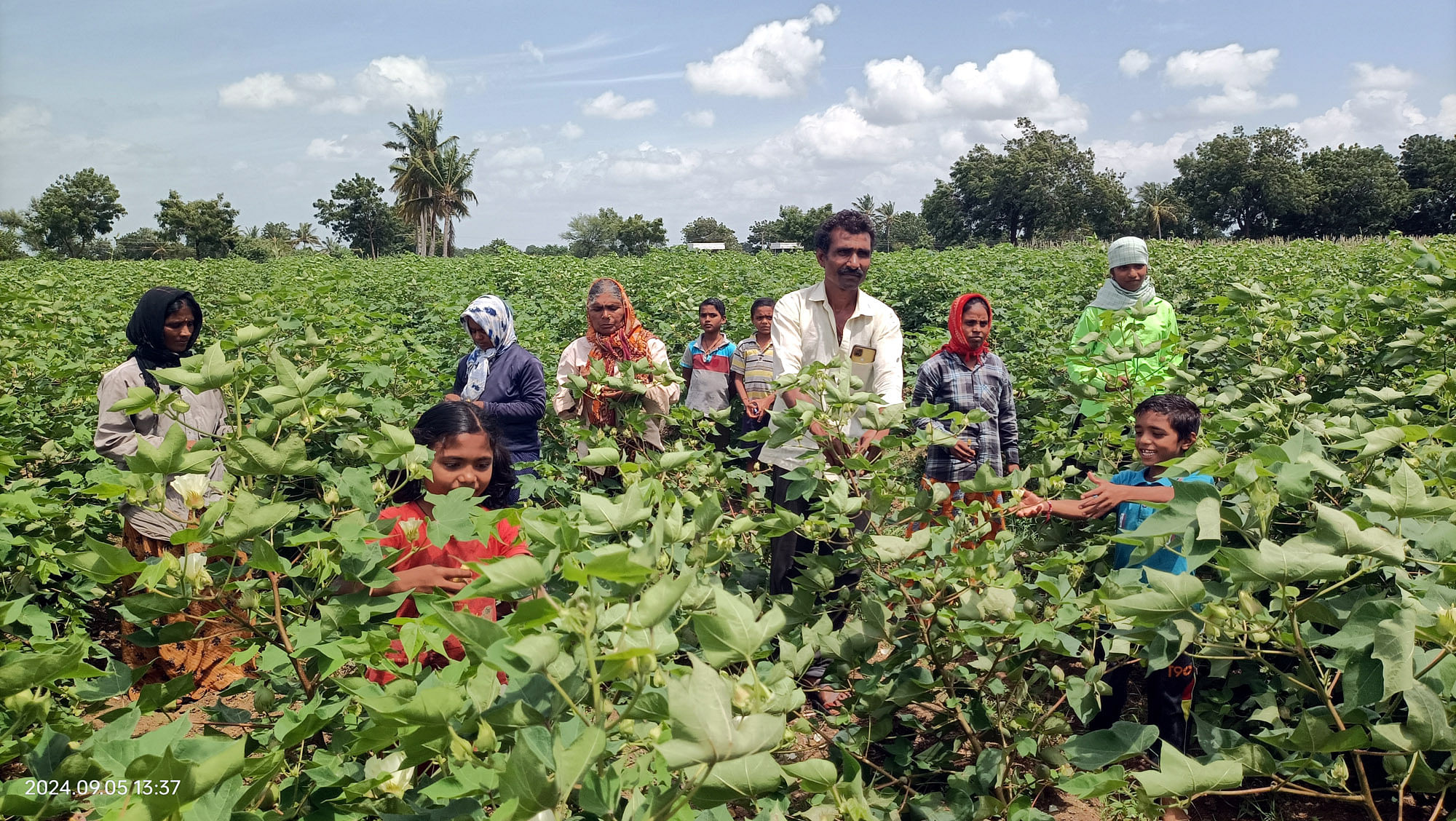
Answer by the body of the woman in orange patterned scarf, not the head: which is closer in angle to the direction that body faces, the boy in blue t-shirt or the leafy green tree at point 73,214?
the boy in blue t-shirt

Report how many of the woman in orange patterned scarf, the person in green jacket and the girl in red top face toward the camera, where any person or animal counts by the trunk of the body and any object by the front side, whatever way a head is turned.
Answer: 3

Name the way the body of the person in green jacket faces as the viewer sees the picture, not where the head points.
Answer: toward the camera

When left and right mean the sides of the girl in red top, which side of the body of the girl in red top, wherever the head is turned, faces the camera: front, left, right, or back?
front

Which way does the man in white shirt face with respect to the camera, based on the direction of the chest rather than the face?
toward the camera

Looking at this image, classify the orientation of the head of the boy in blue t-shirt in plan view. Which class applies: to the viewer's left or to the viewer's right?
to the viewer's left

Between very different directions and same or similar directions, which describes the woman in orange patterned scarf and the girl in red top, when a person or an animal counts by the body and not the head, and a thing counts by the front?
same or similar directions

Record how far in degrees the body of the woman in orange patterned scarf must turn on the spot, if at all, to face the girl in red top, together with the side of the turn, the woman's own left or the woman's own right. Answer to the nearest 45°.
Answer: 0° — they already face them

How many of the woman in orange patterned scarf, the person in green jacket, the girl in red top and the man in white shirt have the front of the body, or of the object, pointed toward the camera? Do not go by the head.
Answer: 4

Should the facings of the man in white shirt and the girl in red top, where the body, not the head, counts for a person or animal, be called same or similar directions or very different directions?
same or similar directions

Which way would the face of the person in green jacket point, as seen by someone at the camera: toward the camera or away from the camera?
toward the camera

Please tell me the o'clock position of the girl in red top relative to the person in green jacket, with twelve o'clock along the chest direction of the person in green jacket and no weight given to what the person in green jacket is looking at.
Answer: The girl in red top is roughly at 1 o'clock from the person in green jacket.

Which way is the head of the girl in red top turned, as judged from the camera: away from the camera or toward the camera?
toward the camera

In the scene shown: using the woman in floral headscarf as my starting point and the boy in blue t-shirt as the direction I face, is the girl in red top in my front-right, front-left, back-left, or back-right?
front-right

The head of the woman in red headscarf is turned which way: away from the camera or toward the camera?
toward the camera
